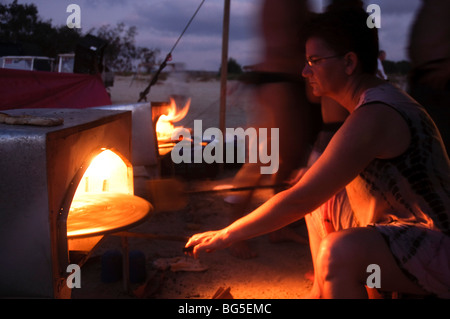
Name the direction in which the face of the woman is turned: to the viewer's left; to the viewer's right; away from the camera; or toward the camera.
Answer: to the viewer's left

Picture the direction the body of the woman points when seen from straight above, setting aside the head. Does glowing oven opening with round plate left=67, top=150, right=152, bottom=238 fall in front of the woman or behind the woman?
in front

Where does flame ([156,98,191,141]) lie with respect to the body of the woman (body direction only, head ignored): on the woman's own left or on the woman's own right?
on the woman's own right

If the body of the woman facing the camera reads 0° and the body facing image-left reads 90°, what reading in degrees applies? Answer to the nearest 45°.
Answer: approximately 90°

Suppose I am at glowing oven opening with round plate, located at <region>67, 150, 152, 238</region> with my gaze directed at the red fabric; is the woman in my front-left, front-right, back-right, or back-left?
back-right

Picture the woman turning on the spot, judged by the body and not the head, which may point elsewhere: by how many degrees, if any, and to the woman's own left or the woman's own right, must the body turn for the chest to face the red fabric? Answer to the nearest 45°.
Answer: approximately 45° to the woman's own right
